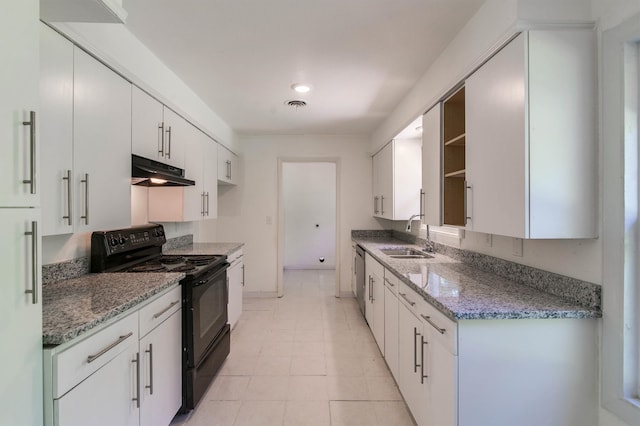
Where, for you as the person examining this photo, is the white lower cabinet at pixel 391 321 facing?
facing to the left of the viewer

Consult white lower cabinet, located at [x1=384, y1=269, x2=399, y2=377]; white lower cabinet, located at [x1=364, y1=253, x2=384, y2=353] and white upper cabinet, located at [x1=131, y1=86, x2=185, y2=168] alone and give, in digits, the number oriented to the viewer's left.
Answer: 2

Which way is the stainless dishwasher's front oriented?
to the viewer's left

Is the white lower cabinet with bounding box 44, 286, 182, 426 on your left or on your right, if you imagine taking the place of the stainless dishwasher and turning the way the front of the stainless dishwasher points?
on your left

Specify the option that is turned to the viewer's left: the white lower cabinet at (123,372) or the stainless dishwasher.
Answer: the stainless dishwasher

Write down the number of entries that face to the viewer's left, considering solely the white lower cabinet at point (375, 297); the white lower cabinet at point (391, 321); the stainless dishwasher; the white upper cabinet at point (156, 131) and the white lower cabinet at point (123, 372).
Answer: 3

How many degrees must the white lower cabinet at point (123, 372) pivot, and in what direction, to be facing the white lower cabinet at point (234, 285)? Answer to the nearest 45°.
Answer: approximately 90° to its left

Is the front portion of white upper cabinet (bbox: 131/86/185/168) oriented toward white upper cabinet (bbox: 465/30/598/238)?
yes

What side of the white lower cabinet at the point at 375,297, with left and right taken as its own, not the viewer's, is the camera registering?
left

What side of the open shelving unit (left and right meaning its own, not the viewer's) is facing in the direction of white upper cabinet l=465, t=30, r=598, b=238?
left
